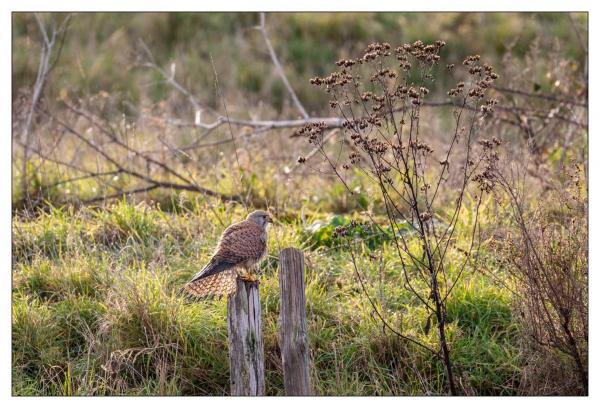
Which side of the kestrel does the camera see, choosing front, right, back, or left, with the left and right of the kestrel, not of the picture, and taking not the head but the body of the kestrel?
right
